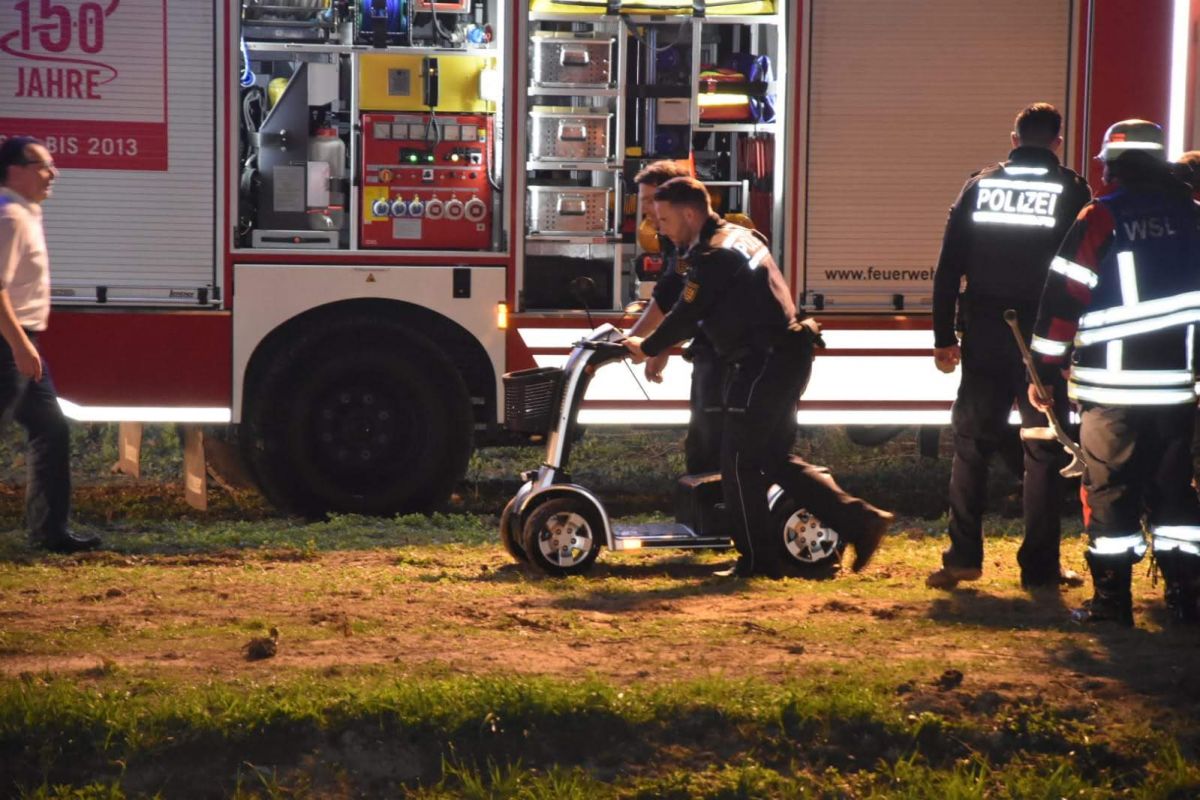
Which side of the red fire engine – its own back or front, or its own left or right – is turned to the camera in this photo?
right

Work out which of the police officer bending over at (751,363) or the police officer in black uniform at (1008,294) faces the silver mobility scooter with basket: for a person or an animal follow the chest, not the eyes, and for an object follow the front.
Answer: the police officer bending over

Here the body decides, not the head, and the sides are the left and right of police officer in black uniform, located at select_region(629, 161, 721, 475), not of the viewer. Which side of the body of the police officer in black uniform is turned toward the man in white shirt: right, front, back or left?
front

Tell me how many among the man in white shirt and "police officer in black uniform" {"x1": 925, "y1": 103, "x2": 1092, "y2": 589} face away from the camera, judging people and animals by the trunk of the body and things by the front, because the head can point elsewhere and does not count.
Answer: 1

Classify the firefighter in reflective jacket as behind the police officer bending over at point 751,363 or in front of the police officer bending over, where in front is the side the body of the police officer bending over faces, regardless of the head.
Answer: behind

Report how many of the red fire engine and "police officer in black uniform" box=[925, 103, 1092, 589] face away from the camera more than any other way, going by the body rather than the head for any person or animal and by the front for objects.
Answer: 1

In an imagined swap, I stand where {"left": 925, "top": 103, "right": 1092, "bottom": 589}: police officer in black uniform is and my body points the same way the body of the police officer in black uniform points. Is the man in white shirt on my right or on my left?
on my left

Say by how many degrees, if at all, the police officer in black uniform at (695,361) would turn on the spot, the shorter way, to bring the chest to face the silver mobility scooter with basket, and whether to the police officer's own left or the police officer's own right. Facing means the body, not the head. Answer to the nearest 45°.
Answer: approximately 45° to the police officer's own left

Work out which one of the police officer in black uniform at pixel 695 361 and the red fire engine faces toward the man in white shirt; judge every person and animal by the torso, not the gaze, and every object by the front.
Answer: the police officer in black uniform

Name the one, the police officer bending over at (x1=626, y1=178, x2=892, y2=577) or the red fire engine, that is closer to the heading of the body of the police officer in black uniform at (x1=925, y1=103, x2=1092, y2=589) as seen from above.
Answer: the red fire engine

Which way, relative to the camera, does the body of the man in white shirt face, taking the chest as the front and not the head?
to the viewer's right

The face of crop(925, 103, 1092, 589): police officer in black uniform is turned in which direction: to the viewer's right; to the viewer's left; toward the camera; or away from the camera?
away from the camera

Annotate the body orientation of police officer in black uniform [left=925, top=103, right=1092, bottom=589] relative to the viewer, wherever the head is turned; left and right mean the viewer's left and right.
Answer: facing away from the viewer

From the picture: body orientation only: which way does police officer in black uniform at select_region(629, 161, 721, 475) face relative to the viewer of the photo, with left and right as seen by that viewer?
facing to the left of the viewer

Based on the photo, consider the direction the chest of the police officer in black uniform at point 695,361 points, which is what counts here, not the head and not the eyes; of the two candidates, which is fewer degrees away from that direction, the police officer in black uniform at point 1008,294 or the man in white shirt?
the man in white shirt

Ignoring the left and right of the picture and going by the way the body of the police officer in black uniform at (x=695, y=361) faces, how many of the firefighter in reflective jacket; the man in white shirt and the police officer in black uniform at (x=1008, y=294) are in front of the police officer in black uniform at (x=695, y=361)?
1

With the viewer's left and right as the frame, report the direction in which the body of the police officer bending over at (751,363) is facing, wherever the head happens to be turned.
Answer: facing to the left of the viewer
